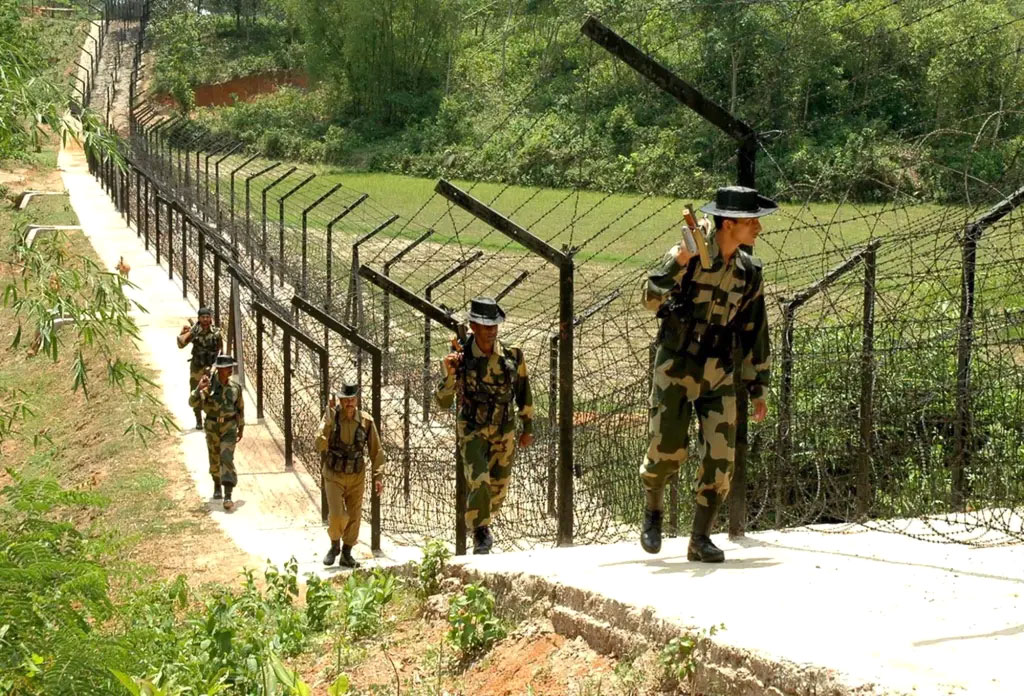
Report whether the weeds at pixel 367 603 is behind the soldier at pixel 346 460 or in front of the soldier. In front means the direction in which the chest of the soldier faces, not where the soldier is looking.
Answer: in front

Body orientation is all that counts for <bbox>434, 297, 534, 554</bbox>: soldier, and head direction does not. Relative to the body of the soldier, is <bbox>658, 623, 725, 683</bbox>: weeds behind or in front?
in front

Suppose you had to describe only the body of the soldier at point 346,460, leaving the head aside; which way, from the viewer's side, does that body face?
toward the camera

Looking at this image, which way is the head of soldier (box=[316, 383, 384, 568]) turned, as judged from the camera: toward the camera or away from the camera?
toward the camera

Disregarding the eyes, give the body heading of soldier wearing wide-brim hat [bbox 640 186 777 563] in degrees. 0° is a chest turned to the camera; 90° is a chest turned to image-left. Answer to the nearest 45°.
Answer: approximately 315°

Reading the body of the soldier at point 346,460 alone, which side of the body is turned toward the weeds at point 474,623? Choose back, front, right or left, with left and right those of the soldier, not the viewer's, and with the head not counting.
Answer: front

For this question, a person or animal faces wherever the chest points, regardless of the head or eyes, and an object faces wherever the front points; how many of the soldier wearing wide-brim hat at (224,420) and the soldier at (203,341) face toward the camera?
2

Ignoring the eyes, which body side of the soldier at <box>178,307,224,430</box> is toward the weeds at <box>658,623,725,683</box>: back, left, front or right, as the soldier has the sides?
front

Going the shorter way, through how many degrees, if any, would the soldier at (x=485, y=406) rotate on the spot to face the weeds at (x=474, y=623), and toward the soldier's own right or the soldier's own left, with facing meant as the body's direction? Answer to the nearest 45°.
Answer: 0° — they already face it

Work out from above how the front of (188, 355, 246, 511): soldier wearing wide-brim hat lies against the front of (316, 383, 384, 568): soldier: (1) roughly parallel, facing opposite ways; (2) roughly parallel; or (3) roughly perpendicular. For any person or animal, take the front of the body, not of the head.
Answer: roughly parallel

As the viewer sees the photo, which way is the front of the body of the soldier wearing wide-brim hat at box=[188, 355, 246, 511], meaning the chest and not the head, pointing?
toward the camera

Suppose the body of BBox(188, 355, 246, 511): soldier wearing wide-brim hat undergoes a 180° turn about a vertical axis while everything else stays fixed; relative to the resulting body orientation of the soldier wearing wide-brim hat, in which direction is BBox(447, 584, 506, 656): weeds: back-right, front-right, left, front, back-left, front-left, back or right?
back

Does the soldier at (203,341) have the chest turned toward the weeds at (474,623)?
yes

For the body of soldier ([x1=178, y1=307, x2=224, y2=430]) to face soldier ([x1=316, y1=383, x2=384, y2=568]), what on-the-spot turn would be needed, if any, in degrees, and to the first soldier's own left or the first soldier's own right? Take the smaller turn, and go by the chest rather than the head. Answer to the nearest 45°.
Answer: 0° — they already face them

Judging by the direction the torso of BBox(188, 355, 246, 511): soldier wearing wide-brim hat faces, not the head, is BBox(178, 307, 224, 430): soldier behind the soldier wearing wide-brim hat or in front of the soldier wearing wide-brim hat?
behind

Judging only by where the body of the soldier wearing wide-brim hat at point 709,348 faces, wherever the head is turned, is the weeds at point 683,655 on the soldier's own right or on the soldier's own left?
on the soldier's own right
